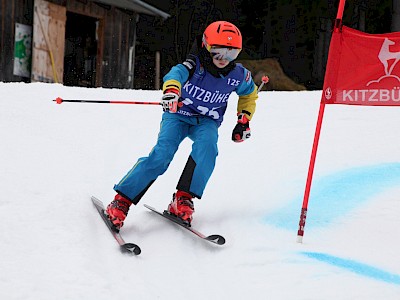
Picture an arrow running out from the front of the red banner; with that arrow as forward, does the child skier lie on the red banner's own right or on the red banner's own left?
on the red banner's own right

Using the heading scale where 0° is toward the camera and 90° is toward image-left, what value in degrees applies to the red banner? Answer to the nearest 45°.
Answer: approximately 0°

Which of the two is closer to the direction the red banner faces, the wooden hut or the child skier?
the child skier

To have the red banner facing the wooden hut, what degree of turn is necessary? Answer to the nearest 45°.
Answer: approximately 135° to its right
